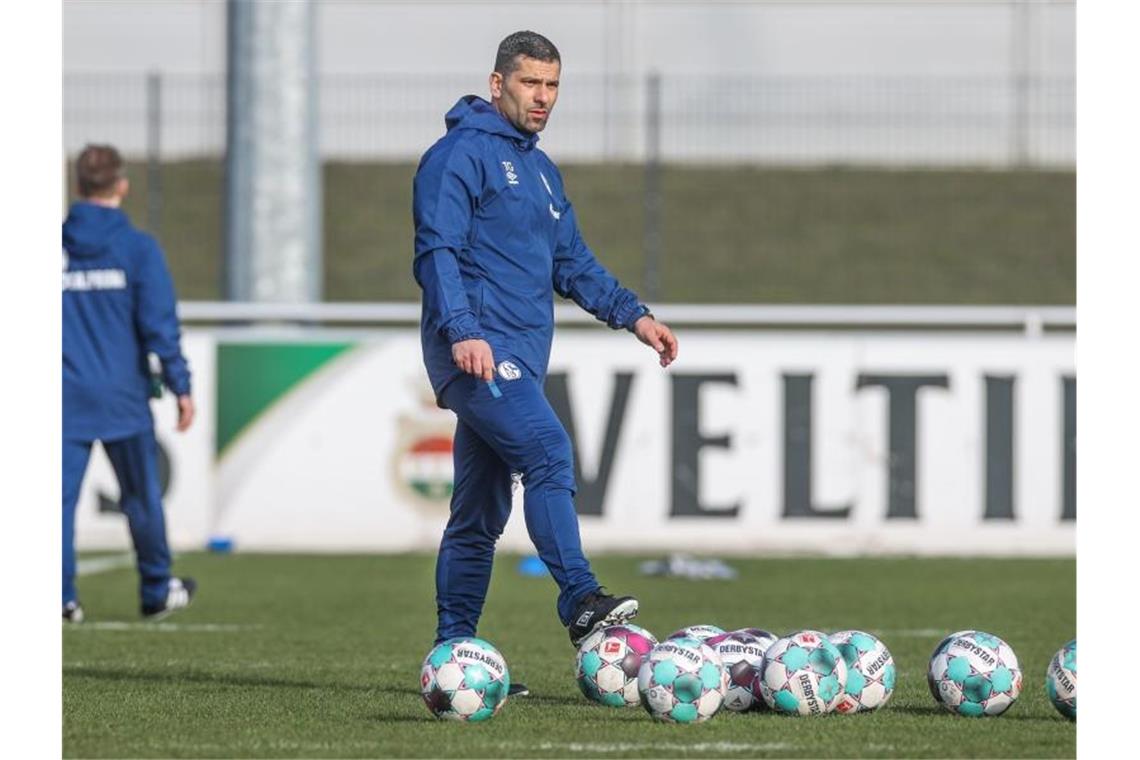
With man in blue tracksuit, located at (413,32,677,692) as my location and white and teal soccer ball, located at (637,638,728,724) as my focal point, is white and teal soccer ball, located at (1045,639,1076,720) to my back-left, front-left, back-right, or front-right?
front-left

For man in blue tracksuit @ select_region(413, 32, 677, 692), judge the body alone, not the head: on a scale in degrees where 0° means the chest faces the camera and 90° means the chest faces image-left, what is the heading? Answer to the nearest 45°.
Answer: approximately 315°

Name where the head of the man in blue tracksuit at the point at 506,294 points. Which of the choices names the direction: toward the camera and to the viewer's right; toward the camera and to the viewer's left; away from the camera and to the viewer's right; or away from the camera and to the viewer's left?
toward the camera and to the viewer's right

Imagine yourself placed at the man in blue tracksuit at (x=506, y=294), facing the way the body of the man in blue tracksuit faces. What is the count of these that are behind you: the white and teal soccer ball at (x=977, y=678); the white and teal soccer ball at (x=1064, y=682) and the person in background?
1

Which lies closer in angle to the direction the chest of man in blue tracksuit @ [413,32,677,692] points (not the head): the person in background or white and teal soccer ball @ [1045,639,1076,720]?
the white and teal soccer ball

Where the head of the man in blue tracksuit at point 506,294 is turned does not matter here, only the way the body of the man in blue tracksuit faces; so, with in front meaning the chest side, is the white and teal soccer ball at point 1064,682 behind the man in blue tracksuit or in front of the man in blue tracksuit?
in front
